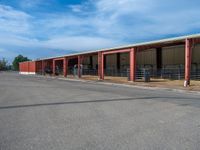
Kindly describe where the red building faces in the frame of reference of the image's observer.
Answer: facing the viewer and to the left of the viewer
